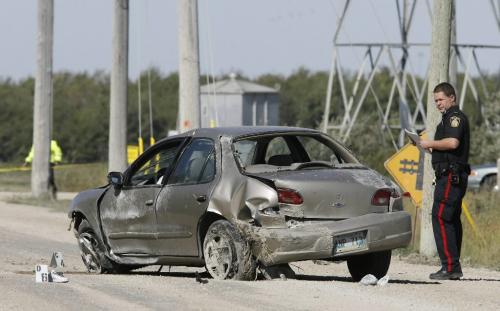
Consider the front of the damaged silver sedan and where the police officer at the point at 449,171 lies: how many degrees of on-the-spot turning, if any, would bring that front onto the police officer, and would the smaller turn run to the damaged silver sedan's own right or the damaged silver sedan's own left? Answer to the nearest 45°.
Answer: approximately 135° to the damaged silver sedan's own right

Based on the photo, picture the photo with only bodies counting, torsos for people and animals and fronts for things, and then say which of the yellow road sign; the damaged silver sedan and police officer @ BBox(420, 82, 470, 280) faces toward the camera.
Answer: the yellow road sign

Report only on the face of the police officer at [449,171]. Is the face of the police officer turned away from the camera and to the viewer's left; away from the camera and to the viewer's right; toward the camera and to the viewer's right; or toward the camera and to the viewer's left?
toward the camera and to the viewer's left

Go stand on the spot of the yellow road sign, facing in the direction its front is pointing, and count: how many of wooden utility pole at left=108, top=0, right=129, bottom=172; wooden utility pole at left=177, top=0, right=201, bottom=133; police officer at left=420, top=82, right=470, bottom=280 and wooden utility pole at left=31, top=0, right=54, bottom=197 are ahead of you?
1

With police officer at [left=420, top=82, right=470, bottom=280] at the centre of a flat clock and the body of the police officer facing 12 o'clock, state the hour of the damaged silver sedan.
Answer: The damaged silver sedan is roughly at 1 o'clock from the police officer.

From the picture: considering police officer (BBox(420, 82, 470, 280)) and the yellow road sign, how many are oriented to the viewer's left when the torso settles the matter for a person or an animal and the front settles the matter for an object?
1

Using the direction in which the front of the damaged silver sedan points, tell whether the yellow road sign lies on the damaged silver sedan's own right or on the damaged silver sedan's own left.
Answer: on the damaged silver sedan's own right

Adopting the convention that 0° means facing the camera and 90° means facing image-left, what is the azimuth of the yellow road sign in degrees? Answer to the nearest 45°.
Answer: approximately 0°

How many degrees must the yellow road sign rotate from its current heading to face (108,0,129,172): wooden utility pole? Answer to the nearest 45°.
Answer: approximately 135° to its right

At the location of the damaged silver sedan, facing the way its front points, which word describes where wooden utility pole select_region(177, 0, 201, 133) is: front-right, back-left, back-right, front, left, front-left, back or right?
front-right

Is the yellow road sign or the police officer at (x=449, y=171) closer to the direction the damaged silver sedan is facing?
the yellow road sign

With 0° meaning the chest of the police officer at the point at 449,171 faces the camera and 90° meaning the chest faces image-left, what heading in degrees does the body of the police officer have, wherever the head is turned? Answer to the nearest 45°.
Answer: approximately 90°

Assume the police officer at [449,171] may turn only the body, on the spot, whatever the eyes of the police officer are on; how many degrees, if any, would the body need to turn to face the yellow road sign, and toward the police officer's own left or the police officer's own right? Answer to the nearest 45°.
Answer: approximately 90° to the police officer's own right

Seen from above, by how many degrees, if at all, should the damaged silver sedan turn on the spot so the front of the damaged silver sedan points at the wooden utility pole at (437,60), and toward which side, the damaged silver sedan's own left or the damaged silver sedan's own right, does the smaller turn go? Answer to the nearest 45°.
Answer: approximately 90° to the damaged silver sedan's own right

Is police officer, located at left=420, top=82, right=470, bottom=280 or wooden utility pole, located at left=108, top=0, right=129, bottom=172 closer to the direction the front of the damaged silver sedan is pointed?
the wooden utility pole

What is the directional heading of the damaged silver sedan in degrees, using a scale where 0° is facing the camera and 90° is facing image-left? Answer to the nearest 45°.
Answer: approximately 135°
